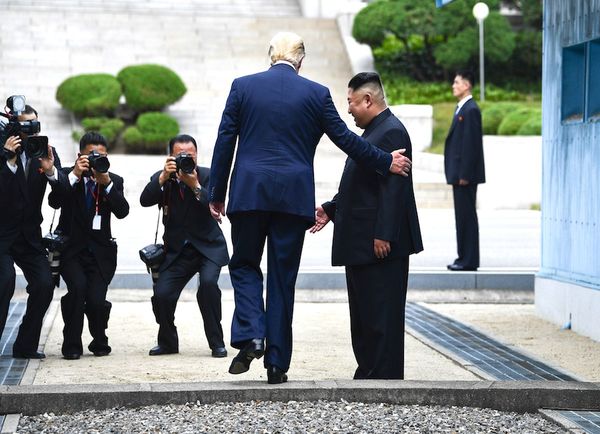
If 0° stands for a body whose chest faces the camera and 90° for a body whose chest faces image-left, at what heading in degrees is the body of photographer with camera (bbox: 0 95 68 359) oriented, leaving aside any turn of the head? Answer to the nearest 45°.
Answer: approximately 315°

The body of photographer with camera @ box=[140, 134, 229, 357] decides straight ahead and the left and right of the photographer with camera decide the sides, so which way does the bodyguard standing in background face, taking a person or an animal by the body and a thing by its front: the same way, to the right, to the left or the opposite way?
to the right

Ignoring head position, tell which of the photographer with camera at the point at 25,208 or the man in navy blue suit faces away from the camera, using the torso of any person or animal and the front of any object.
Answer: the man in navy blue suit

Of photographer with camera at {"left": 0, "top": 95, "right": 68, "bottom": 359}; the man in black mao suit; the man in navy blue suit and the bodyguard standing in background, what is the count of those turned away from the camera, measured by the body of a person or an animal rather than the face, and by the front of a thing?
1

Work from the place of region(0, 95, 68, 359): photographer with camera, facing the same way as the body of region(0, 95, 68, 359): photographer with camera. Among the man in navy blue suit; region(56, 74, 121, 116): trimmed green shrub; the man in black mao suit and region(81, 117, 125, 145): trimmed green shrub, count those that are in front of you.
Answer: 2

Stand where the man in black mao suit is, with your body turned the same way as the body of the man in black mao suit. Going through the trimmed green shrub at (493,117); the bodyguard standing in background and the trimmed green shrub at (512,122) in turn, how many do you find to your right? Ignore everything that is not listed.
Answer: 3

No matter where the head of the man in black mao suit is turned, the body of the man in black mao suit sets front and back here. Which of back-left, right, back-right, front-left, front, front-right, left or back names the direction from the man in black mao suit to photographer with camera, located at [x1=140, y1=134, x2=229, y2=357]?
front-right

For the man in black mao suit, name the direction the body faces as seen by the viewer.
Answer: to the viewer's left

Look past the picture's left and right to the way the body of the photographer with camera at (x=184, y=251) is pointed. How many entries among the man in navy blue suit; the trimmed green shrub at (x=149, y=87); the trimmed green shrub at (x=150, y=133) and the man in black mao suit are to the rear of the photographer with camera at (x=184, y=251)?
2

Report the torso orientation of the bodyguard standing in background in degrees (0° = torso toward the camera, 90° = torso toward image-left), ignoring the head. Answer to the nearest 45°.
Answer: approximately 90°

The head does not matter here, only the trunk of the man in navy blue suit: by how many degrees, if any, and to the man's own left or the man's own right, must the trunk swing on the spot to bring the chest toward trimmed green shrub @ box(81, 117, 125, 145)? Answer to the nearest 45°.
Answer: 0° — they already face it

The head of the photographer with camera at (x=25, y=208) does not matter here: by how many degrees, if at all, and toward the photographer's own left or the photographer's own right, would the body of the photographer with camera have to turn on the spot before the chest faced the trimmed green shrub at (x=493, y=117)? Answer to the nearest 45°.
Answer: approximately 90° to the photographer's own left
